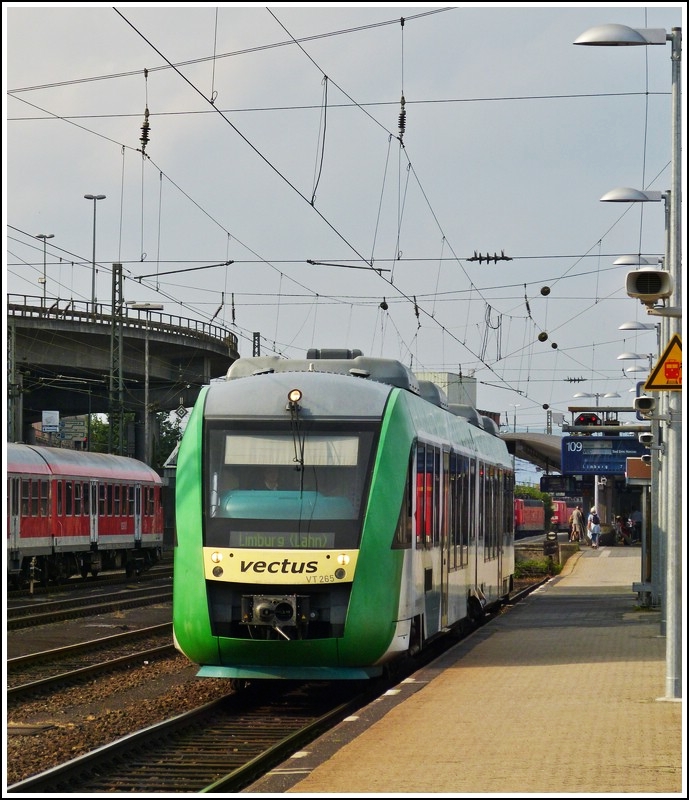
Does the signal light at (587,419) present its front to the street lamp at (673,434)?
yes

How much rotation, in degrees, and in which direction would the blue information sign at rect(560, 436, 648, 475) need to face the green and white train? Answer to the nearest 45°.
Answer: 0° — it already faces it

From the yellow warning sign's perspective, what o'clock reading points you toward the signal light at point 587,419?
The signal light is roughly at 6 o'clock from the yellow warning sign.

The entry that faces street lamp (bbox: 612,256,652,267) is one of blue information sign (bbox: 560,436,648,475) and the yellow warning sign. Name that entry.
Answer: the blue information sign
